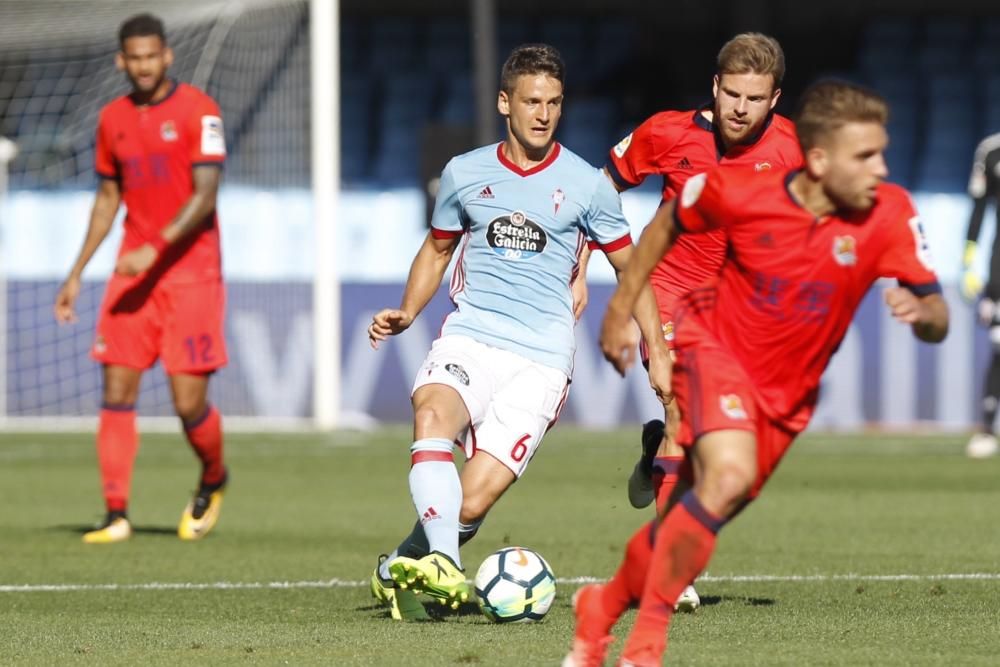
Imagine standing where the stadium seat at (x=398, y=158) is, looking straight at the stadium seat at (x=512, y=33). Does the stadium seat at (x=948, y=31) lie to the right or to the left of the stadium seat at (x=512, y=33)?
right

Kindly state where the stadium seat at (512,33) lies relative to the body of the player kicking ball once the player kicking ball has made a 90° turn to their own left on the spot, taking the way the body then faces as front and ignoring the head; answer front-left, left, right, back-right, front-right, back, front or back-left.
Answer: left

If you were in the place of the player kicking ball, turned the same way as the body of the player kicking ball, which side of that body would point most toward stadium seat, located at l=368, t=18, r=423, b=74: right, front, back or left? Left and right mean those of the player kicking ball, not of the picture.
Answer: back

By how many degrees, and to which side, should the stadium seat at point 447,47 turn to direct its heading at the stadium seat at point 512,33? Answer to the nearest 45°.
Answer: approximately 90° to its left

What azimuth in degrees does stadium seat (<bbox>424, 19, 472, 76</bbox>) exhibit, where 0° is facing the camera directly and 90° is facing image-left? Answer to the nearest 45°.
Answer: approximately 0°

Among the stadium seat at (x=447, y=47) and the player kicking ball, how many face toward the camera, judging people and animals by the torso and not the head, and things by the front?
2

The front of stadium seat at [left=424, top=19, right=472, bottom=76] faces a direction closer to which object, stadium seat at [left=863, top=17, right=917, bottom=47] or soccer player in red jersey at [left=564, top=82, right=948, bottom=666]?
the soccer player in red jersey

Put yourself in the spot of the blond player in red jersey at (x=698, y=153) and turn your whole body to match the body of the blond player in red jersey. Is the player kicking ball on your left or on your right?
on your right

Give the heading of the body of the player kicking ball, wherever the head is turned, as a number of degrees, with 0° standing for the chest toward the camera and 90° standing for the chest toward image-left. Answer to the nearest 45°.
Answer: approximately 0°
